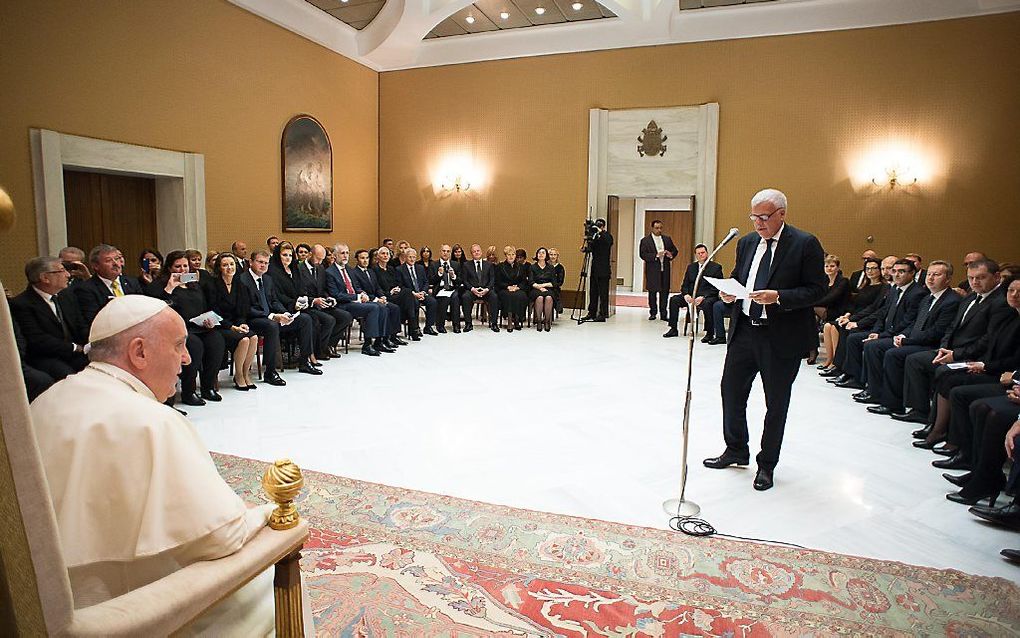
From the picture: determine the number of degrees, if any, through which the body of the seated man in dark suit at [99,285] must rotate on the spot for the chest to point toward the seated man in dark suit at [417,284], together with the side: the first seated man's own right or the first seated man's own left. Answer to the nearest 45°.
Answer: approximately 90° to the first seated man's own left

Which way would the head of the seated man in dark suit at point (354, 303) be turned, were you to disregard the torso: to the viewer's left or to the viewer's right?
to the viewer's right

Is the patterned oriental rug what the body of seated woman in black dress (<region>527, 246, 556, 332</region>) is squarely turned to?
yes

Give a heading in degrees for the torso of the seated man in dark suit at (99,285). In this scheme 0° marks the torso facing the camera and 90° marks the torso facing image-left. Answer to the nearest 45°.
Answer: approximately 315°

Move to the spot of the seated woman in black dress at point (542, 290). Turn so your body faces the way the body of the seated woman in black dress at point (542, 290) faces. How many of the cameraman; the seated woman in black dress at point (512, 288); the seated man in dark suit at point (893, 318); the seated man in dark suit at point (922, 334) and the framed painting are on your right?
2

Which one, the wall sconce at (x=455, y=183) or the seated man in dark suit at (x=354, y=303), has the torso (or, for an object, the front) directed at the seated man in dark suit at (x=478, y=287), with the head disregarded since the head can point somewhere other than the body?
the wall sconce

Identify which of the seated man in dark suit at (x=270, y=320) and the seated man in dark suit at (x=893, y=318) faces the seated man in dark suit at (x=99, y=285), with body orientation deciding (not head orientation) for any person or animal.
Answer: the seated man in dark suit at (x=893, y=318)

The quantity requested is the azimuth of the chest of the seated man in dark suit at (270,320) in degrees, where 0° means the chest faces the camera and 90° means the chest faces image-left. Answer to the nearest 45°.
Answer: approximately 315°

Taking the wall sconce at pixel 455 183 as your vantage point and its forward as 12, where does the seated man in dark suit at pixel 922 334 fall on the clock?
The seated man in dark suit is roughly at 11 o'clock from the wall sconce.

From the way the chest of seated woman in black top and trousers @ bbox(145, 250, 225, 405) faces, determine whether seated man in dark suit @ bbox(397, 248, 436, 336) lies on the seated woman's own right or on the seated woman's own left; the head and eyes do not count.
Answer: on the seated woman's own left
